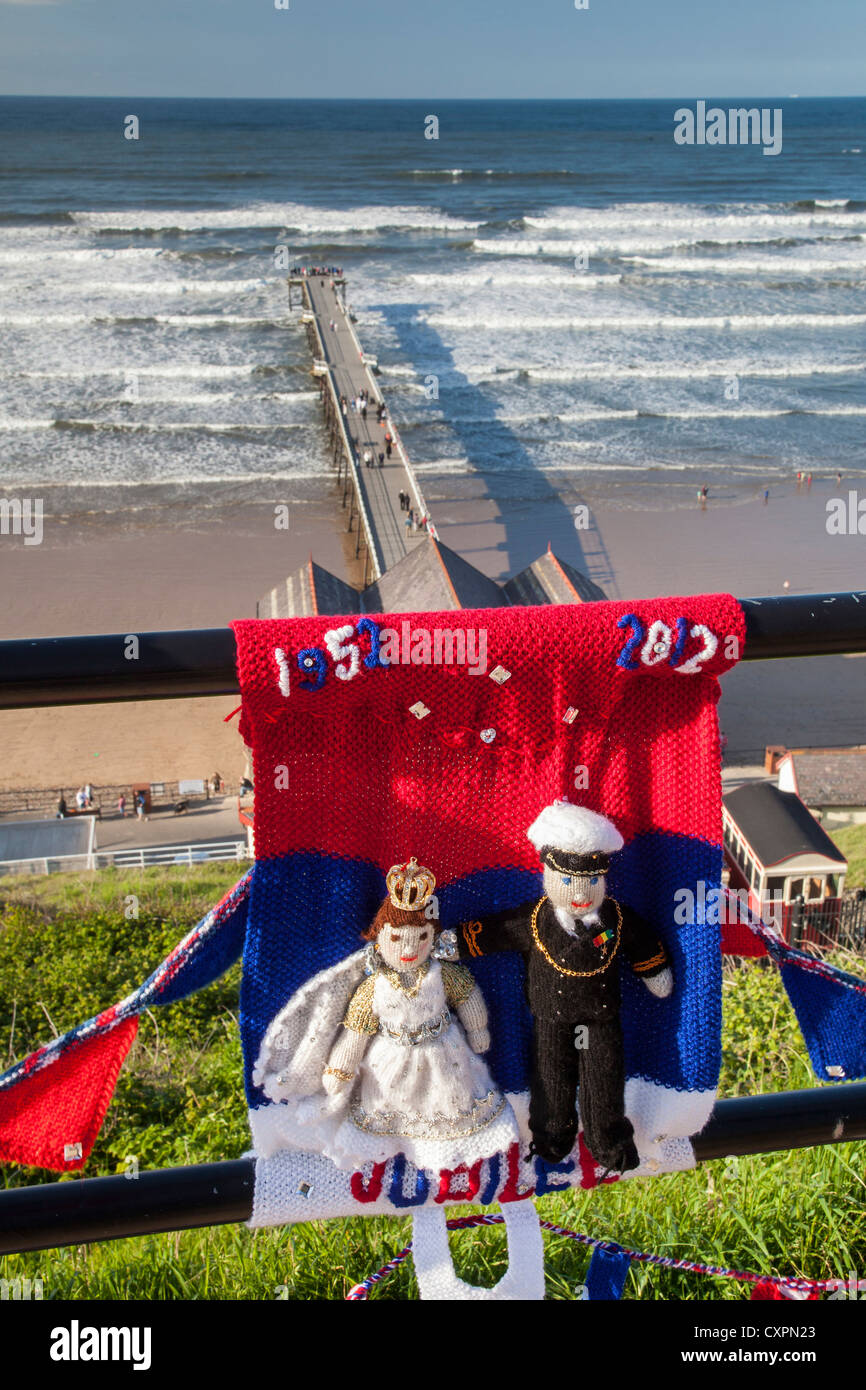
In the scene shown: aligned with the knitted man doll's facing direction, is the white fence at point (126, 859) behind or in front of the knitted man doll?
behind

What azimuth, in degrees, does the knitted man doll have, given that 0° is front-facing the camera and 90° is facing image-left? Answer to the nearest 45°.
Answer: approximately 0°

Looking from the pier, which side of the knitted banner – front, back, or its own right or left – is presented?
back

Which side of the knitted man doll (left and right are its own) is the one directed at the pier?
back

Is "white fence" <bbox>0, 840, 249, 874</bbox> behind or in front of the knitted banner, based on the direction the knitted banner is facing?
behind
